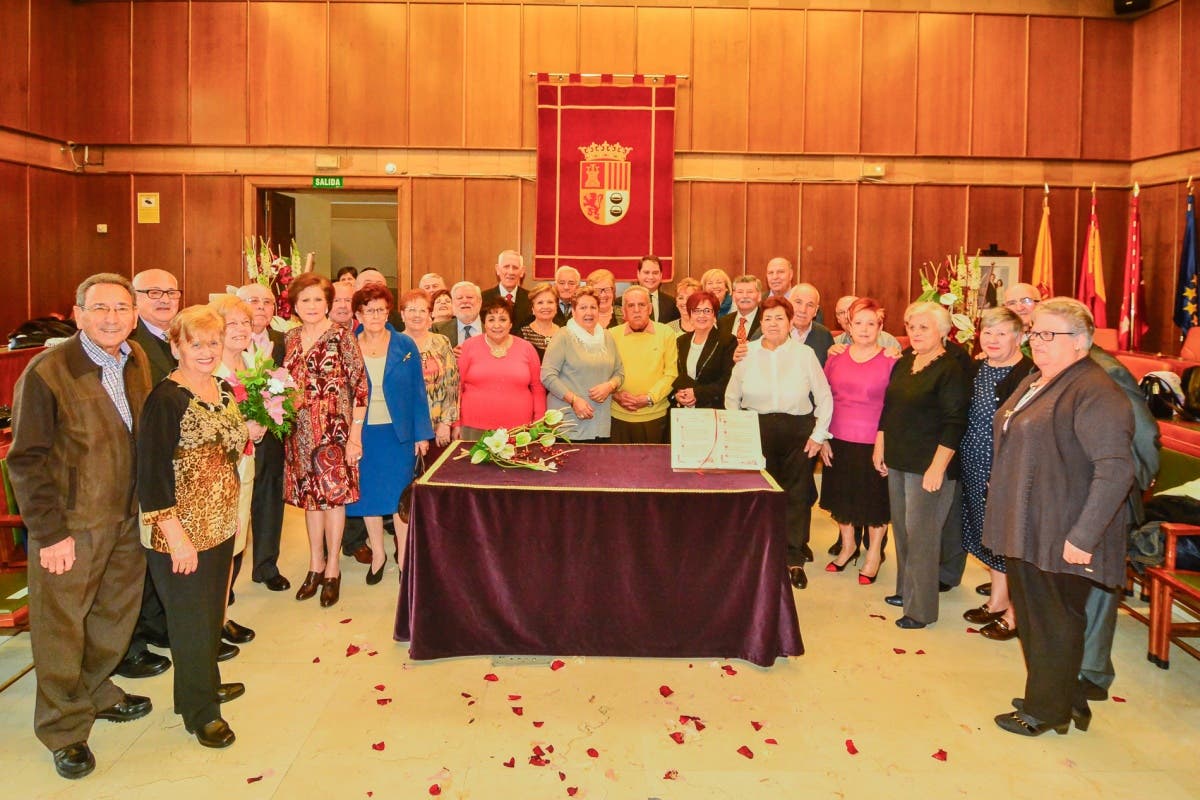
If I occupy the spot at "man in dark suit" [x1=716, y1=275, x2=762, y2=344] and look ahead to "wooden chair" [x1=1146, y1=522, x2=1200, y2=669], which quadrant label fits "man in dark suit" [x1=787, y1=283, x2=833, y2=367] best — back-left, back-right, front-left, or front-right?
front-left

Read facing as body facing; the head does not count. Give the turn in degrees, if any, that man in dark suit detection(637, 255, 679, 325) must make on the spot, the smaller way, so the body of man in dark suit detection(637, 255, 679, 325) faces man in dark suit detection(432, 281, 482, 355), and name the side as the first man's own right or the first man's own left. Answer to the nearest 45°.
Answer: approximately 45° to the first man's own right

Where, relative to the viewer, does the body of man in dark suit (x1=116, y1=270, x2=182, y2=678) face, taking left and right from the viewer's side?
facing the viewer and to the right of the viewer

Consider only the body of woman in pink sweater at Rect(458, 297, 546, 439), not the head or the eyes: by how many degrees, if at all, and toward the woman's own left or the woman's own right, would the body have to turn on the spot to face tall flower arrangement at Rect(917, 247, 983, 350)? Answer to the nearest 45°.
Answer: approximately 135° to the woman's own left

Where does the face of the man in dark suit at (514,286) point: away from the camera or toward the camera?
toward the camera

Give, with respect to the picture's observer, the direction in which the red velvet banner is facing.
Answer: facing the viewer

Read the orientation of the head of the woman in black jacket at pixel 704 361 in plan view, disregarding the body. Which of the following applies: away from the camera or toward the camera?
toward the camera

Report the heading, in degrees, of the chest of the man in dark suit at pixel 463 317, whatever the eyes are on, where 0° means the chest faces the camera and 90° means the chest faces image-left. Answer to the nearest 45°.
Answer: approximately 0°

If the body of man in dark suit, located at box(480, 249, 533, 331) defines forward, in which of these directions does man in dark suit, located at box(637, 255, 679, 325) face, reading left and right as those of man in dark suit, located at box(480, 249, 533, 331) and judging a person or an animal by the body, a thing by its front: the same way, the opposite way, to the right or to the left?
the same way

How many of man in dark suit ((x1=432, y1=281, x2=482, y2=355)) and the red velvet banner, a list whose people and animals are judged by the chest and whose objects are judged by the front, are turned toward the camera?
2

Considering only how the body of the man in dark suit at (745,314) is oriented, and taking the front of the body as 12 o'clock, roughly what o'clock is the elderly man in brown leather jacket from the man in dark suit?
The elderly man in brown leather jacket is roughly at 1 o'clock from the man in dark suit.

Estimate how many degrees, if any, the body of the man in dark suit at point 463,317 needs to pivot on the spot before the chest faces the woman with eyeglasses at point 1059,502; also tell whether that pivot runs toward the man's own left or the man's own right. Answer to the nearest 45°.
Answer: approximately 45° to the man's own left

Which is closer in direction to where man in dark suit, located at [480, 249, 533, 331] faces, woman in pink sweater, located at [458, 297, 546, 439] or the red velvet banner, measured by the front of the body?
the woman in pink sweater

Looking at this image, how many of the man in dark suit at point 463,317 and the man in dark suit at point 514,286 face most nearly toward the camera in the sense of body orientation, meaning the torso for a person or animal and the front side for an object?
2

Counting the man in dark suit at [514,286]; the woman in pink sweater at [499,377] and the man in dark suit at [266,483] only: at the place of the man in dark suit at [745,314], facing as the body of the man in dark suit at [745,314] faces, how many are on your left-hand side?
0

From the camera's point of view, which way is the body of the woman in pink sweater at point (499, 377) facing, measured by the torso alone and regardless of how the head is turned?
toward the camera
